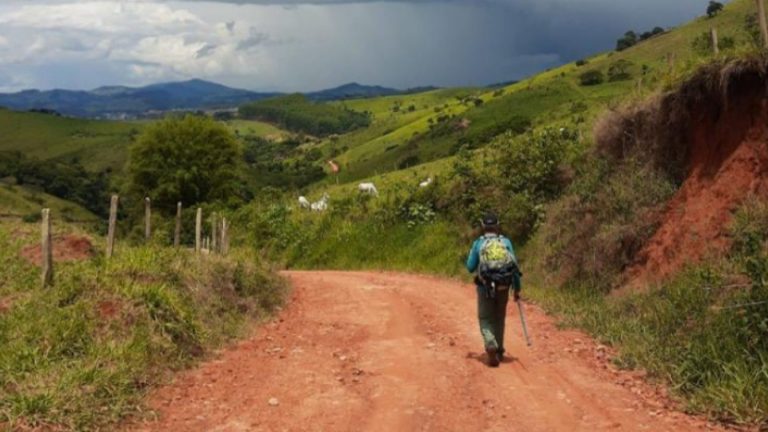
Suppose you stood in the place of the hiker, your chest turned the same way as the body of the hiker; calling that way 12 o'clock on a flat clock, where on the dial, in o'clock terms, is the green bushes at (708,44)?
The green bushes is roughly at 1 o'clock from the hiker.

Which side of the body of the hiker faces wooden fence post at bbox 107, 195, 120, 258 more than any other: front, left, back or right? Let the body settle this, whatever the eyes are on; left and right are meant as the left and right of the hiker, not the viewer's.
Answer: left

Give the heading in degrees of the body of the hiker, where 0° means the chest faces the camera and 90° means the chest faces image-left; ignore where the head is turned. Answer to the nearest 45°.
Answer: approximately 180°

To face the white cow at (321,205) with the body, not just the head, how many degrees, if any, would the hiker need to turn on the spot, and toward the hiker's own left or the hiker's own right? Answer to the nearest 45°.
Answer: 0° — they already face it

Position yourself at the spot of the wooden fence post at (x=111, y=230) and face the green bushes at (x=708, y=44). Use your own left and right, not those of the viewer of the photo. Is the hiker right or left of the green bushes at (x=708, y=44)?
right

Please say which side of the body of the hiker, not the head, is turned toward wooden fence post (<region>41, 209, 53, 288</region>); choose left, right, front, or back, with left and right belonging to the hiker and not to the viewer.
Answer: left

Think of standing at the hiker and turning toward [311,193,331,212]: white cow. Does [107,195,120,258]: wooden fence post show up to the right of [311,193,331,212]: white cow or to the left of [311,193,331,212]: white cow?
left

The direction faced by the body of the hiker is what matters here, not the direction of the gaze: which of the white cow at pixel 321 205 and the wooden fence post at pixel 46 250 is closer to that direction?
the white cow

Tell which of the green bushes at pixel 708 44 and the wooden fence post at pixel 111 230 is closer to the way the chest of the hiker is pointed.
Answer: the green bushes
